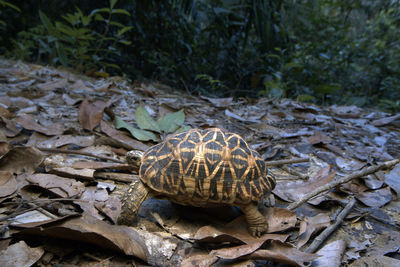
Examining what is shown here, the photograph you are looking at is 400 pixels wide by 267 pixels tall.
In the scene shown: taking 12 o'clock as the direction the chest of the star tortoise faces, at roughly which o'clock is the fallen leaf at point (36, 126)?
The fallen leaf is roughly at 1 o'clock from the star tortoise.

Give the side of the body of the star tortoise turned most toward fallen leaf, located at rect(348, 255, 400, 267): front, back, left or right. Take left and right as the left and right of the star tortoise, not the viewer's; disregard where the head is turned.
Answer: back

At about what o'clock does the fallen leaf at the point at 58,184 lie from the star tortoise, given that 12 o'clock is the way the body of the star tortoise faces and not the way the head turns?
The fallen leaf is roughly at 12 o'clock from the star tortoise.

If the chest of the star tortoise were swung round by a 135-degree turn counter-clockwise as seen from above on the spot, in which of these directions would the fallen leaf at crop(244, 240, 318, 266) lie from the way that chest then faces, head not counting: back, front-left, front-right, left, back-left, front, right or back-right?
front

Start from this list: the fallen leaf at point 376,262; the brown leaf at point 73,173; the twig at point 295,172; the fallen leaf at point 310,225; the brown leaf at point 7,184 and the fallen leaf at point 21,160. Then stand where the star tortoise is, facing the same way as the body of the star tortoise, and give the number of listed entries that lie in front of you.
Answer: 3

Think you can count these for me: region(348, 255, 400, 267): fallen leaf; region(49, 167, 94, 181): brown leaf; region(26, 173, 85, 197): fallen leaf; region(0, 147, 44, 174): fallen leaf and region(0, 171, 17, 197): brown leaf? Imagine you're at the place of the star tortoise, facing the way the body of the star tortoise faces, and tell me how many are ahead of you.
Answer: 4

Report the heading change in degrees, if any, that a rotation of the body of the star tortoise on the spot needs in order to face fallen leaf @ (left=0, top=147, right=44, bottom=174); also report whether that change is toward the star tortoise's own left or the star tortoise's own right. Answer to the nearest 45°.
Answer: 0° — it already faces it

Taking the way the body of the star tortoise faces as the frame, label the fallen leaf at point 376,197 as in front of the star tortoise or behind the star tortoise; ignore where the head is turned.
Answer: behind

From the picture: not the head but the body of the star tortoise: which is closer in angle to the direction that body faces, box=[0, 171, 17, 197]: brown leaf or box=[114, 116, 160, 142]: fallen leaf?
the brown leaf

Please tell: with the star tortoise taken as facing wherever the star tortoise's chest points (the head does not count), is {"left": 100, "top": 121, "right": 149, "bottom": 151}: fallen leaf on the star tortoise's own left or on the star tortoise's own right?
on the star tortoise's own right

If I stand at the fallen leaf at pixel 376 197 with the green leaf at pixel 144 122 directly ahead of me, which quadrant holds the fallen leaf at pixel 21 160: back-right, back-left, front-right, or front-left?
front-left

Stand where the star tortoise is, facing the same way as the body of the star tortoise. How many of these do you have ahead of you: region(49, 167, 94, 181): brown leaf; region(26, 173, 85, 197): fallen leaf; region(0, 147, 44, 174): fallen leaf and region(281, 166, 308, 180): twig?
3

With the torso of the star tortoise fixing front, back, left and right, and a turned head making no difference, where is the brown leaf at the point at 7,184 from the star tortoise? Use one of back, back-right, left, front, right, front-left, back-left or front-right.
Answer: front

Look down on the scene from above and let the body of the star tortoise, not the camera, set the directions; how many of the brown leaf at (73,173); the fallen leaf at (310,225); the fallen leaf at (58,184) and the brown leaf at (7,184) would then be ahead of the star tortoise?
3

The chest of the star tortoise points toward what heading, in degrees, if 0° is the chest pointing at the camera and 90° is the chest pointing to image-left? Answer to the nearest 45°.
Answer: approximately 90°

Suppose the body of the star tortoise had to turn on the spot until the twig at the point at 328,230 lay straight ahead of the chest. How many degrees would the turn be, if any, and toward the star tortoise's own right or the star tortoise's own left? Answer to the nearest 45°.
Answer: approximately 180°

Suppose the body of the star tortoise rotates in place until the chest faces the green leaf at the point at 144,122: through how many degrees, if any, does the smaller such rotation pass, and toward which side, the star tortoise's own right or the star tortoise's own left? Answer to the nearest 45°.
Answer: approximately 45° to the star tortoise's own right

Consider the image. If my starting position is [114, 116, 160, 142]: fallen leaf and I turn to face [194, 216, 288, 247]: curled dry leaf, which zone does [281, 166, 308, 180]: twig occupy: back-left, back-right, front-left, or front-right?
front-left
